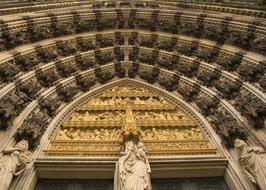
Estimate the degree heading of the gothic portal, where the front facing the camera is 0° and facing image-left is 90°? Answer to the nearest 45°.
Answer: approximately 0°

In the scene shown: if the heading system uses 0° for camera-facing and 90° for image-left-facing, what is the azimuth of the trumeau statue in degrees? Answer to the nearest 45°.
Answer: approximately 0°

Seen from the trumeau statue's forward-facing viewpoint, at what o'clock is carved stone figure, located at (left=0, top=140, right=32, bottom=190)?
The carved stone figure is roughly at 3 o'clock from the trumeau statue.
